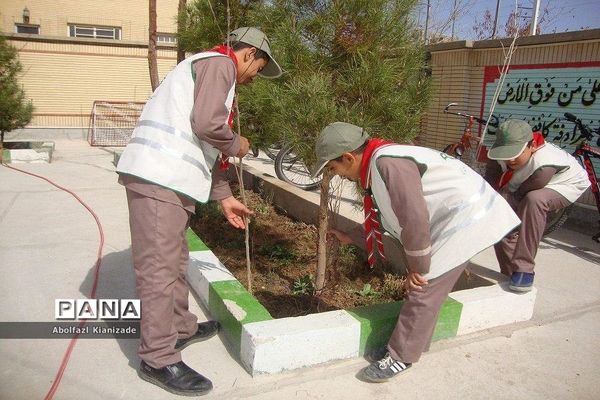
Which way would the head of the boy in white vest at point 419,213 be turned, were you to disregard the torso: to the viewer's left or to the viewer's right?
to the viewer's left

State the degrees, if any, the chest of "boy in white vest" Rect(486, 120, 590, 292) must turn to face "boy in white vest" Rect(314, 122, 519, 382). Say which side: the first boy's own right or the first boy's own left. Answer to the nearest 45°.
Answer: approximately 45° to the first boy's own left

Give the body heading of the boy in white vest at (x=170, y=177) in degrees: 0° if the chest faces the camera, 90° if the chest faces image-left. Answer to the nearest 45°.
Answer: approximately 270°

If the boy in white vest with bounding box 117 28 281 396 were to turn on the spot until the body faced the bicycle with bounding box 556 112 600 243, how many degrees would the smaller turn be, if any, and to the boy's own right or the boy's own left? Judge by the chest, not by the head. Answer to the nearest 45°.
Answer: approximately 45° to the boy's own left

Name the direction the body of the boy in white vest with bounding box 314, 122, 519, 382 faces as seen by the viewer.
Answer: to the viewer's left

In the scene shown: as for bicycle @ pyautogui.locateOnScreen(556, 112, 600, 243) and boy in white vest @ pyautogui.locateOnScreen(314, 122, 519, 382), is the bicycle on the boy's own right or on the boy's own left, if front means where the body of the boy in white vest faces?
on the boy's own right

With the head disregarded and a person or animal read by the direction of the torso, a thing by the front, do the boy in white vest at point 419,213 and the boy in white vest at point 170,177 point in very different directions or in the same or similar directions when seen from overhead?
very different directions

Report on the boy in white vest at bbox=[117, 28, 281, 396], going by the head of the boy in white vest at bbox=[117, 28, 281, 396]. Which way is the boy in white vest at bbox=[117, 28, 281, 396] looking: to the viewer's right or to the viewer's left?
to the viewer's right
